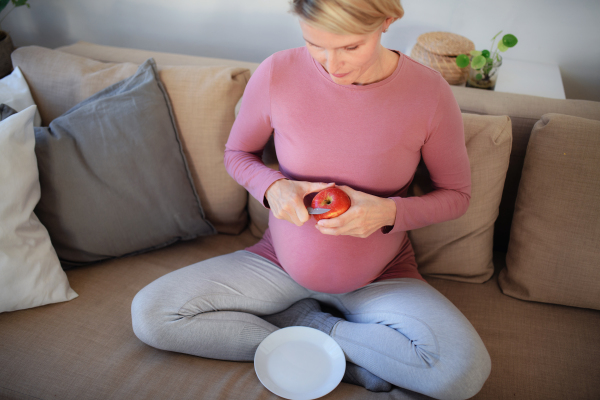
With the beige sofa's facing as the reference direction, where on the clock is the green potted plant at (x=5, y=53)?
The green potted plant is roughly at 4 o'clock from the beige sofa.

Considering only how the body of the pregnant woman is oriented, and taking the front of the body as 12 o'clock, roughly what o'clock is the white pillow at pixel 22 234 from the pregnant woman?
The white pillow is roughly at 3 o'clock from the pregnant woman.

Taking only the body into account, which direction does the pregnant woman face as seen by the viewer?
toward the camera

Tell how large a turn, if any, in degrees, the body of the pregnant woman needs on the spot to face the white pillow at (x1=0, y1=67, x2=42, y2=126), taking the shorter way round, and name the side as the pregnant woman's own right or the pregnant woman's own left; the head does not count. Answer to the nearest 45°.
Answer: approximately 135° to the pregnant woman's own right

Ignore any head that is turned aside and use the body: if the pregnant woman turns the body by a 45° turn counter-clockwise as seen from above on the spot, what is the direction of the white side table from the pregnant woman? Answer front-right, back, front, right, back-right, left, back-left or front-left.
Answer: left

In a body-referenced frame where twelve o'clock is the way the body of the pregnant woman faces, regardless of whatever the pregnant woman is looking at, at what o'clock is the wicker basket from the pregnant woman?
The wicker basket is roughly at 7 o'clock from the pregnant woman.

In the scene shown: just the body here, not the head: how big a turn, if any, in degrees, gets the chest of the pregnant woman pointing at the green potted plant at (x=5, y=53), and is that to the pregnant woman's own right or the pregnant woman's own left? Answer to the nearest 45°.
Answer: approximately 135° to the pregnant woman's own right

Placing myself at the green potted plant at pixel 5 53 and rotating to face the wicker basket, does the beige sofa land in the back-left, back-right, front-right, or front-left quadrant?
front-right

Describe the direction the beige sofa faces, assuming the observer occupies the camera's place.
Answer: facing the viewer
